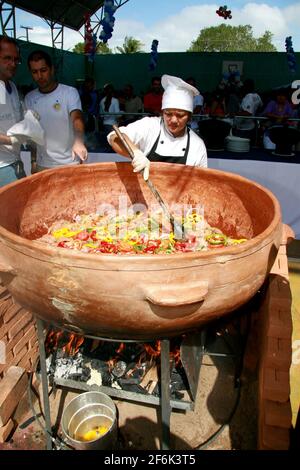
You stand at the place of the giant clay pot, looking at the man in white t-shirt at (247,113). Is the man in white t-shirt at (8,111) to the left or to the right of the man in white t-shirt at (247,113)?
left

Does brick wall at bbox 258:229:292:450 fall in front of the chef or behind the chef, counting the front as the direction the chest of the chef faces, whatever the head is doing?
in front

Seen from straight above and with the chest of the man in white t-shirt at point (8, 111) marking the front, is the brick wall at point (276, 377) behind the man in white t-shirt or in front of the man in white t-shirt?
in front

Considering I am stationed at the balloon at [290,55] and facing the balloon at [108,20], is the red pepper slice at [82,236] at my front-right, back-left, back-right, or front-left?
front-left

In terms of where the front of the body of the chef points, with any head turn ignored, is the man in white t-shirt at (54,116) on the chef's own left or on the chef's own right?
on the chef's own right

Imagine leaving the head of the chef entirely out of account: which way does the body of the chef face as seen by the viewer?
toward the camera

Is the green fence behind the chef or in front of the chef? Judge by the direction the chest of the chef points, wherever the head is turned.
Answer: behind

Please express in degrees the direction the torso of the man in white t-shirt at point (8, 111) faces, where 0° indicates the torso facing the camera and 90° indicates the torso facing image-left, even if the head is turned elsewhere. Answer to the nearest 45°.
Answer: approximately 315°

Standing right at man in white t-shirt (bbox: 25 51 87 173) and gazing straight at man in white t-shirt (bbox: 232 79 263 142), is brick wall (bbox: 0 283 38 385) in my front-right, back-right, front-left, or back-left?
back-right

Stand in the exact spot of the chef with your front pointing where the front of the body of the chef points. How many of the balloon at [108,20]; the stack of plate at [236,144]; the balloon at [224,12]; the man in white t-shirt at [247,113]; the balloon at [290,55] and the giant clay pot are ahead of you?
1

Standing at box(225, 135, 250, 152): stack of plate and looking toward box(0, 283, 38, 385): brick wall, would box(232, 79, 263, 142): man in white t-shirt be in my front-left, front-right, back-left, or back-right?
back-right

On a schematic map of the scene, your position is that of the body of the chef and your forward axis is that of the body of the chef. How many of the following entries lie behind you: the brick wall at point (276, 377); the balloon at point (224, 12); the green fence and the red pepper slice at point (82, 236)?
2

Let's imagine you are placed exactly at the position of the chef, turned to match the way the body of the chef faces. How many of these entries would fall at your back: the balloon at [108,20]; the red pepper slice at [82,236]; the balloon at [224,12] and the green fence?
3

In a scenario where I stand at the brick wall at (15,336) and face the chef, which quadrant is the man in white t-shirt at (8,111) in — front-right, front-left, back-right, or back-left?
front-left

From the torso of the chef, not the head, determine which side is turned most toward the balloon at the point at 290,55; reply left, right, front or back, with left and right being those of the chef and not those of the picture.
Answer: back

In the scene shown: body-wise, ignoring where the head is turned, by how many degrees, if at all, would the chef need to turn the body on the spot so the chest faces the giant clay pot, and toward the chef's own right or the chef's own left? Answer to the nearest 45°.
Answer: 0° — they already face it

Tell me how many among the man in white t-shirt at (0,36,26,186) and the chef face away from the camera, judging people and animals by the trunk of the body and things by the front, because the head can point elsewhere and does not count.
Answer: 0
